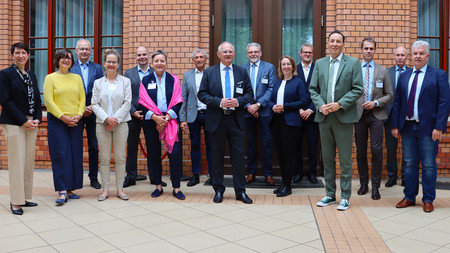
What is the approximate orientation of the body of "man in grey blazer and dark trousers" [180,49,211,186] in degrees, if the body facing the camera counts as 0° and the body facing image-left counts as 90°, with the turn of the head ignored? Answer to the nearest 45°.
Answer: approximately 0°

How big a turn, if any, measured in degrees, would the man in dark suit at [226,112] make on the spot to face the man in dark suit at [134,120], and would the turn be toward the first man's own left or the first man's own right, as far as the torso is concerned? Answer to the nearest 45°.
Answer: approximately 135° to the first man's own right

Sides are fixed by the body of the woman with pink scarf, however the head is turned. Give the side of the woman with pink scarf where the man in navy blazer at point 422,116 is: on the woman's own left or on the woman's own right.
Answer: on the woman's own left

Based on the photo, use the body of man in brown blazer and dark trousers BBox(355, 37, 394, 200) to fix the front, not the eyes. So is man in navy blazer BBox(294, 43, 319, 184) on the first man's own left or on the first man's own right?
on the first man's own right

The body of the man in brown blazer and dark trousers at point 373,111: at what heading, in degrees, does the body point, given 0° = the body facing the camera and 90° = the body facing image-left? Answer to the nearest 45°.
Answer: approximately 45°

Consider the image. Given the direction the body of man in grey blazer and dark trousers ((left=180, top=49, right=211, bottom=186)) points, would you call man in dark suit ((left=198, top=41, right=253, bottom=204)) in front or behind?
in front
